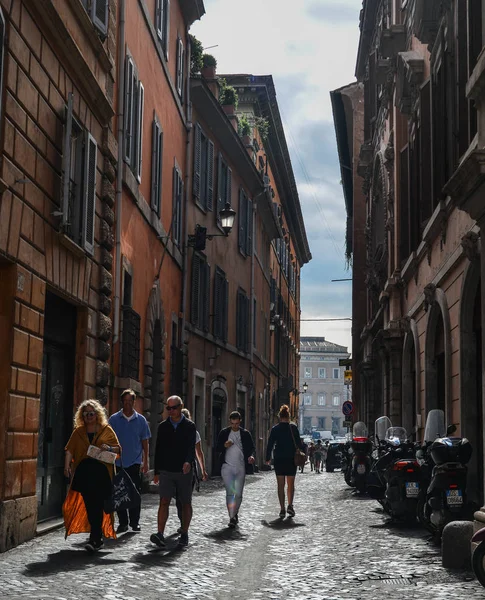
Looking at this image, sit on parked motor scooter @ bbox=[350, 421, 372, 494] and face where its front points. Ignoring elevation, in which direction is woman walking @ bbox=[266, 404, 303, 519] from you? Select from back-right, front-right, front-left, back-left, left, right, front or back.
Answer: back

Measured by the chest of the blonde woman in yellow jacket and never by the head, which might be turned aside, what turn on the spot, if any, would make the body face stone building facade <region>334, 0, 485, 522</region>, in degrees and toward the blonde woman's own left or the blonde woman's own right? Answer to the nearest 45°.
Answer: approximately 135° to the blonde woman's own left

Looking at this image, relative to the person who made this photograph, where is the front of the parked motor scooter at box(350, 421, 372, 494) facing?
facing away from the viewer

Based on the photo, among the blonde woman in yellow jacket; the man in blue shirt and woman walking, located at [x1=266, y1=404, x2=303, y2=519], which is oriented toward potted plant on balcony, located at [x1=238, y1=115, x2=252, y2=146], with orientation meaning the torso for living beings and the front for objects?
the woman walking

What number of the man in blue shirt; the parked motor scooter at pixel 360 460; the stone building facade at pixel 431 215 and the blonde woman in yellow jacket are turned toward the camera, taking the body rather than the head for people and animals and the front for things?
2

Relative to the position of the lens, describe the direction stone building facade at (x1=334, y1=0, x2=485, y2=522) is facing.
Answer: facing to the left of the viewer

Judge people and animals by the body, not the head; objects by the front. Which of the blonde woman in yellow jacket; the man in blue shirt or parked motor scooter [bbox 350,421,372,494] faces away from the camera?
the parked motor scooter

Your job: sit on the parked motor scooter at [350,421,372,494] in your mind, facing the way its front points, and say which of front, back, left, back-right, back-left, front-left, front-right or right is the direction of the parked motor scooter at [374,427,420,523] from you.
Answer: back
